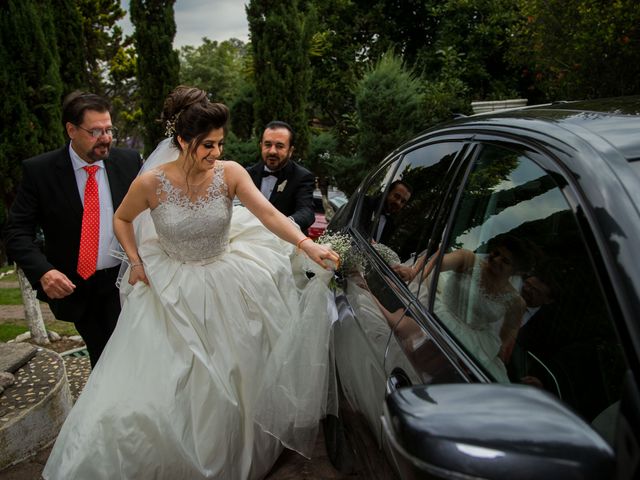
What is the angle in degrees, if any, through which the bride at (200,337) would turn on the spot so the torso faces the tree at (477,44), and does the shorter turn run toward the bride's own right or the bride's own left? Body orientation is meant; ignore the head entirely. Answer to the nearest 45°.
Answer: approximately 135° to the bride's own left

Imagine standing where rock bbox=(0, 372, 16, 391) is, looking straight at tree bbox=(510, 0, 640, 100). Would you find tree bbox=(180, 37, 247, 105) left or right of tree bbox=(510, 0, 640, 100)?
left

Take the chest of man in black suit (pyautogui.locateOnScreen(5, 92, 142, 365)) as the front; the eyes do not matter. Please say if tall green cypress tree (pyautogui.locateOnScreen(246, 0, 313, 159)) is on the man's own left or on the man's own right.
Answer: on the man's own left

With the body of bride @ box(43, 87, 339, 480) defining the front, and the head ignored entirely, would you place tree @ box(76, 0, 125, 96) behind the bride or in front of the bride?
behind

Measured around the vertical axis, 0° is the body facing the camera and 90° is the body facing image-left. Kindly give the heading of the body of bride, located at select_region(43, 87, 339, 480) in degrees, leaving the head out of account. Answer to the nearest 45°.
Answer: approximately 0°

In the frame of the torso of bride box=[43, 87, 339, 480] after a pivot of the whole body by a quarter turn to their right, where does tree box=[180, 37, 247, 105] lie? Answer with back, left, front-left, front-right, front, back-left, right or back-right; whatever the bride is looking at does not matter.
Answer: right

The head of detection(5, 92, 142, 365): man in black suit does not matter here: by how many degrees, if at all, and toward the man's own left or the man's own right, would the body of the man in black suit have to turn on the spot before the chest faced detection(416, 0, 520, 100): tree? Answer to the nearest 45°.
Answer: approximately 90° to the man's own left

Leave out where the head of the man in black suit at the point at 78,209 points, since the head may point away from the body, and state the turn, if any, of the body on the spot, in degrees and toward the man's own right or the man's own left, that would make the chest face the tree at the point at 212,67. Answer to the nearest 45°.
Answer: approximately 135° to the man's own left

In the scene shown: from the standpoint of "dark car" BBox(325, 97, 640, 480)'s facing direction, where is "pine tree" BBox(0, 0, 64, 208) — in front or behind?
behind
